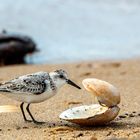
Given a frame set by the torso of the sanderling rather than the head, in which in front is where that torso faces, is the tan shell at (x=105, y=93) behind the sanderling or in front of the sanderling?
in front

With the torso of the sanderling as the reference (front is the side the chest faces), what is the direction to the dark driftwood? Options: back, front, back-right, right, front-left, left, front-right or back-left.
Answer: left

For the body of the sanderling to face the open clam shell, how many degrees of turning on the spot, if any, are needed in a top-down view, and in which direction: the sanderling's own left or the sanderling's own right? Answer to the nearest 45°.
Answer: approximately 45° to the sanderling's own right

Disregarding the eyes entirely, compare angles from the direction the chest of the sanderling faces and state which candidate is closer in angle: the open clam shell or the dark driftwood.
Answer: the open clam shell

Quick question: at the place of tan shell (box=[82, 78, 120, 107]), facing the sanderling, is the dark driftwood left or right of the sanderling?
right

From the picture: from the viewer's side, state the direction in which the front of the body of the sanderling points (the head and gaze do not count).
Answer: to the viewer's right

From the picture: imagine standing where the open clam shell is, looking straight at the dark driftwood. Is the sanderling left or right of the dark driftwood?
left

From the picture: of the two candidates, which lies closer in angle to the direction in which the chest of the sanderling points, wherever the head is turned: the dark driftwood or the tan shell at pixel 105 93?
the tan shell
